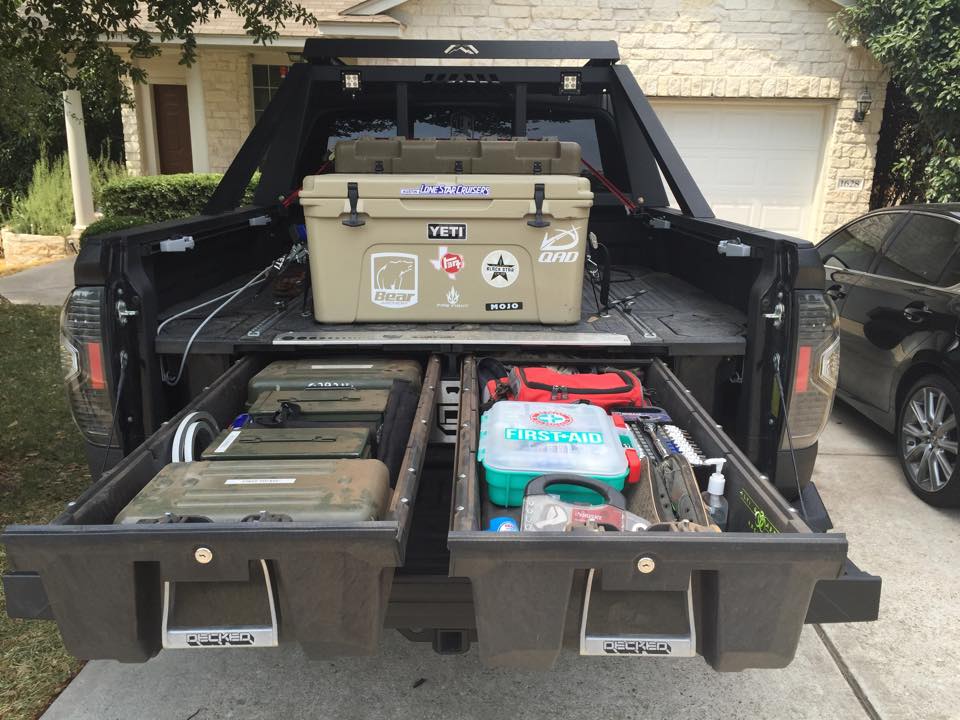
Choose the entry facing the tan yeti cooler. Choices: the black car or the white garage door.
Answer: the white garage door

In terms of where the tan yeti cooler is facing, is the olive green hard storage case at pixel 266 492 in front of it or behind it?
in front

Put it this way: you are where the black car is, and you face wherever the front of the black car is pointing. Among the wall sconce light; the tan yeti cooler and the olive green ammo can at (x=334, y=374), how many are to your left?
2

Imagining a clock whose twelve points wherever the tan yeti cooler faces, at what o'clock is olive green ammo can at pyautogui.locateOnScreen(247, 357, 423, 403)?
The olive green ammo can is roughly at 2 o'clock from the tan yeti cooler.

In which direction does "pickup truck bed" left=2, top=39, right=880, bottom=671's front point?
away from the camera

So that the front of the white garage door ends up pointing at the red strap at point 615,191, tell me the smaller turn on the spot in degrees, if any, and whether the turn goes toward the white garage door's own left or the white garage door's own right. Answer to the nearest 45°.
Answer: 0° — it already faces it

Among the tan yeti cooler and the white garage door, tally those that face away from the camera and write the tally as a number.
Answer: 0

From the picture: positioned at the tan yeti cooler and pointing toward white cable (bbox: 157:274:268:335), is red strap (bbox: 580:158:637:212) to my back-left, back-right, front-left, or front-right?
back-right

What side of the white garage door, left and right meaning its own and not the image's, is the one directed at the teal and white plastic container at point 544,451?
front

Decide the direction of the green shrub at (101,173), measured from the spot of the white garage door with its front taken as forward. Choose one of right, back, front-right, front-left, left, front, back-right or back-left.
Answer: right

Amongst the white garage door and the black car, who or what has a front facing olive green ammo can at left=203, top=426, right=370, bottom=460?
the white garage door

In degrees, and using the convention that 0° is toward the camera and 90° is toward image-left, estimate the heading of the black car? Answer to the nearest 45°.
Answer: approximately 135°

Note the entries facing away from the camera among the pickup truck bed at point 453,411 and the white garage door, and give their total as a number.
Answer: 1

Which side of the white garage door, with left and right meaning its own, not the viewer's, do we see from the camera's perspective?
front

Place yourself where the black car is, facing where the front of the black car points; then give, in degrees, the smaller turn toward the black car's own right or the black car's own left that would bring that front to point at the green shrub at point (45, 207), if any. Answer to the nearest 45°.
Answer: approximately 45° to the black car's own left

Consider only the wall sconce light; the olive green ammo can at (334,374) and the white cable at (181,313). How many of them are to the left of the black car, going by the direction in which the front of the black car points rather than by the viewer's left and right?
2

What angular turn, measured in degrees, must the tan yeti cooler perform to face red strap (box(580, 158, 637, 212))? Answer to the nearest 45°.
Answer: approximately 135° to its left

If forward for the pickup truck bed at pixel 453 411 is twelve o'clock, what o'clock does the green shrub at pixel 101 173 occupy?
The green shrub is roughly at 11 o'clock from the pickup truck bed.

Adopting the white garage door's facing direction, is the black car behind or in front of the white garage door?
in front

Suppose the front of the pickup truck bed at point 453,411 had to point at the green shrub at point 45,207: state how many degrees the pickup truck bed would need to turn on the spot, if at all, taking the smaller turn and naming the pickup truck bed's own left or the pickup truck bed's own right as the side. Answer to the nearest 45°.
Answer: approximately 45° to the pickup truck bed's own left

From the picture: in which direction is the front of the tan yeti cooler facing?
toward the camera
